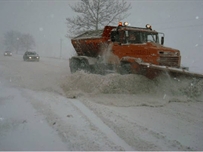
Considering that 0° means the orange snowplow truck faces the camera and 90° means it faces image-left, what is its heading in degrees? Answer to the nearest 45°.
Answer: approximately 315°

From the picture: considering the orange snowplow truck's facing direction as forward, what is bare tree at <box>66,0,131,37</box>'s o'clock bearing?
The bare tree is roughly at 7 o'clock from the orange snowplow truck.
